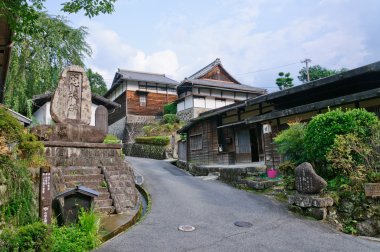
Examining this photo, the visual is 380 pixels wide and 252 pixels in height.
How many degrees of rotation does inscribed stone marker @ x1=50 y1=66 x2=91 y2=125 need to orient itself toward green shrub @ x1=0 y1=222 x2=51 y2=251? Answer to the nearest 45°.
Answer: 0° — it already faces it

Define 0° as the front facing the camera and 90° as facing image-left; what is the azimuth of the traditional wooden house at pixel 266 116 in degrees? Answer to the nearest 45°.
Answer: approximately 45°

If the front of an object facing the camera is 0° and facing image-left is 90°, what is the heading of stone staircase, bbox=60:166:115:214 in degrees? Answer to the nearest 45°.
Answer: approximately 0°

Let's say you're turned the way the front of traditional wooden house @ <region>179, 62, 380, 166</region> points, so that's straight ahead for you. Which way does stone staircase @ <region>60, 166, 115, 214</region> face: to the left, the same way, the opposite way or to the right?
to the left

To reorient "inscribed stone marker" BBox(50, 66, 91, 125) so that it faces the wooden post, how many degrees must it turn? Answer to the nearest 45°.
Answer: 0° — it already faces it

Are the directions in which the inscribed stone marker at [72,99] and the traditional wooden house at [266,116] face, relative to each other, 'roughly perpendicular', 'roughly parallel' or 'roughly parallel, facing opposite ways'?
roughly perpendicular

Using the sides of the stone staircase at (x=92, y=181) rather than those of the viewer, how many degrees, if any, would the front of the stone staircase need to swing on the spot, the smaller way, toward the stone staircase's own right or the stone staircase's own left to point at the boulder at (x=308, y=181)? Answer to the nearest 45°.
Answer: approximately 45° to the stone staircase's own left

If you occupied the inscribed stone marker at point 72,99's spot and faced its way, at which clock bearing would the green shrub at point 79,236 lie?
The green shrub is roughly at 12 o'clock from the inscribed stone marker.

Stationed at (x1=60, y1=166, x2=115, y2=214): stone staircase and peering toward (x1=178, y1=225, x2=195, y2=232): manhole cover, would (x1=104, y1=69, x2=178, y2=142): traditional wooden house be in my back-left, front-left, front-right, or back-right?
back-left

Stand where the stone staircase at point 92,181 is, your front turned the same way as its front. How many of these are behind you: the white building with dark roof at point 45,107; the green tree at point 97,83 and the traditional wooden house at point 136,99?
3

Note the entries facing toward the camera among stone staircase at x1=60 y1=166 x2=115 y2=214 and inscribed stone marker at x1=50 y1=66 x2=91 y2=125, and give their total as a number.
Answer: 2
